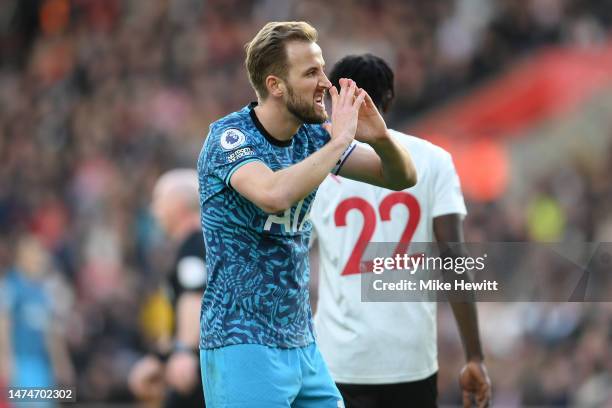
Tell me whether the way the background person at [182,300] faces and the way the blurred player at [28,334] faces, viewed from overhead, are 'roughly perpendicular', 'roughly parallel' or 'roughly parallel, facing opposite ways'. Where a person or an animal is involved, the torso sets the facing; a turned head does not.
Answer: roughly perpendicular

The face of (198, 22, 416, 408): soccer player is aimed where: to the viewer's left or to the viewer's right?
to the viewer's right

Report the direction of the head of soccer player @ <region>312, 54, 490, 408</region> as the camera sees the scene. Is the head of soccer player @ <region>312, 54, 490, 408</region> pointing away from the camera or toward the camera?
away from the camera

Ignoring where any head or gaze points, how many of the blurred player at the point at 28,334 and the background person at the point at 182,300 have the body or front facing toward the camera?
1

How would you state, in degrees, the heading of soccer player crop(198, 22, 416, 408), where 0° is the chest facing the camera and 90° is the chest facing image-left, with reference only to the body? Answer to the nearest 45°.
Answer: approximately 315°

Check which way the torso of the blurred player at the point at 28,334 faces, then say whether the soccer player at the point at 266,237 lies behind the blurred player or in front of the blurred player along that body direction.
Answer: in front
